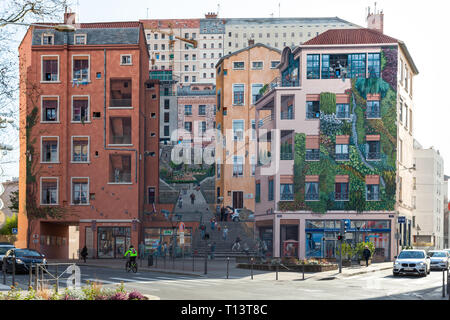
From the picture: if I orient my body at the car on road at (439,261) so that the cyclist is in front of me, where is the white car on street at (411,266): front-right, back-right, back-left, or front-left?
front-left

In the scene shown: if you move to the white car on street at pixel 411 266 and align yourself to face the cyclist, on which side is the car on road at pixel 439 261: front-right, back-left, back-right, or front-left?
back-right

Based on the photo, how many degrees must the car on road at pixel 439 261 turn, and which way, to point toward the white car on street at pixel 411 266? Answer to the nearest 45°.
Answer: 0° — it already faces it

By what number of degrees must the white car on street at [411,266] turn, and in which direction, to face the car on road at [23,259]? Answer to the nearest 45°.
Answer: approximately 90° to its right

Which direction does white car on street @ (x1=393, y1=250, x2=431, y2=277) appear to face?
toward the camera

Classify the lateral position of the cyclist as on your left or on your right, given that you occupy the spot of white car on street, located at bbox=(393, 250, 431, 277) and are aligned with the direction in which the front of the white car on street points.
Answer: on your right

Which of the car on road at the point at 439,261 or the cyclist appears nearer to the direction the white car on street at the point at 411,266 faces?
the cyclist

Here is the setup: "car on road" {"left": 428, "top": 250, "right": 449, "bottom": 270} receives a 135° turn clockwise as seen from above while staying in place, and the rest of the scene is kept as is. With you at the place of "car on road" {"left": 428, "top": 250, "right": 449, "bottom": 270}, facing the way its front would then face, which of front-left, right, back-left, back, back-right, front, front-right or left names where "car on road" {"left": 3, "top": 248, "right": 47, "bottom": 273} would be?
left

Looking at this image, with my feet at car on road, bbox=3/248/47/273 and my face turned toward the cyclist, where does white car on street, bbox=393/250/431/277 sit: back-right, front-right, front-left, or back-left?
front-right

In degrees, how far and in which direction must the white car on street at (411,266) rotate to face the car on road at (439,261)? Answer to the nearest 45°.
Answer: approximately 180°

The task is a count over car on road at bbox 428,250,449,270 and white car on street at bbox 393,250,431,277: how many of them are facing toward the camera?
2

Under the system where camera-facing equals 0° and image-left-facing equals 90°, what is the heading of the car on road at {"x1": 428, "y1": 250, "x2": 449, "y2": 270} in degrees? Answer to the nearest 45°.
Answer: approximately 0°
